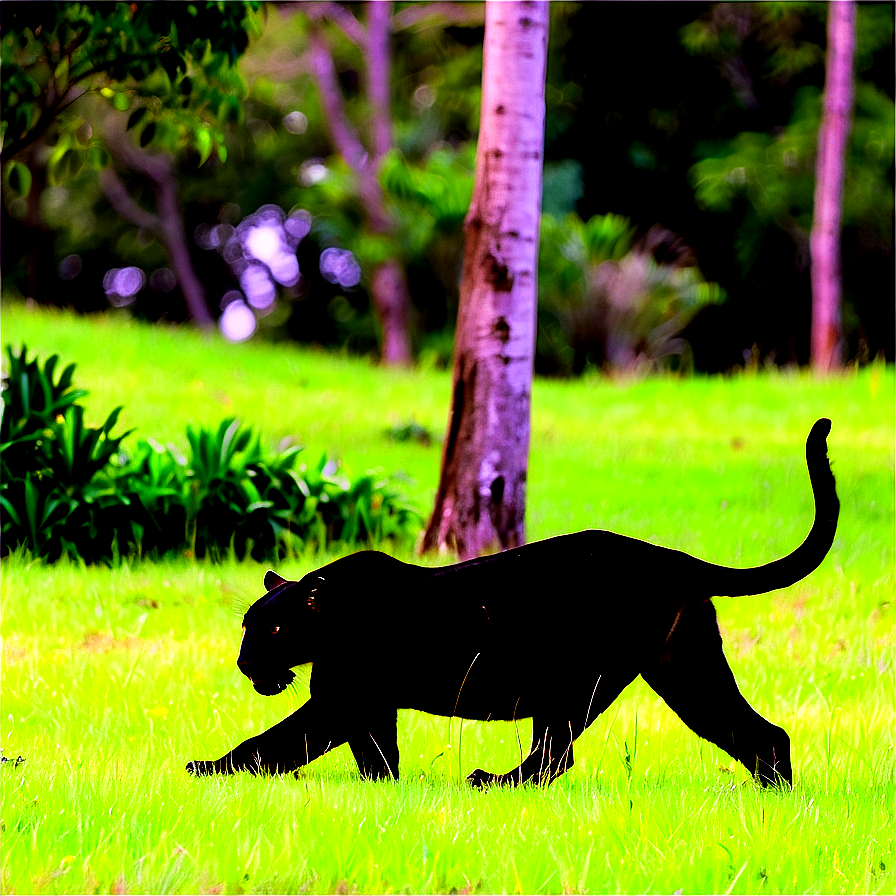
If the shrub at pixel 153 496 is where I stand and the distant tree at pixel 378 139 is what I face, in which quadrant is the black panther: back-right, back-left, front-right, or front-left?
back-right

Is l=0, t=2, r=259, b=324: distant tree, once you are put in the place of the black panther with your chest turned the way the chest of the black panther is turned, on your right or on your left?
on your right

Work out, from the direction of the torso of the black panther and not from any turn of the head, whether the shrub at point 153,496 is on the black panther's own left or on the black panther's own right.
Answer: on the black panther's own right

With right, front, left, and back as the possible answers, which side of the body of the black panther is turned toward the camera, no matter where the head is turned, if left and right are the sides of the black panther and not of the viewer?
left

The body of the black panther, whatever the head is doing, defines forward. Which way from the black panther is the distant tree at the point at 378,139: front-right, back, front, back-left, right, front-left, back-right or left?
right
